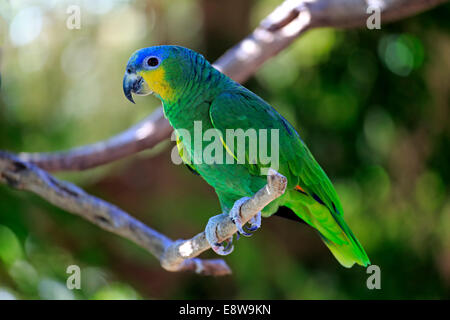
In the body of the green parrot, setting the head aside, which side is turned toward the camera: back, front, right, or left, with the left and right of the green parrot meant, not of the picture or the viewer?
left
